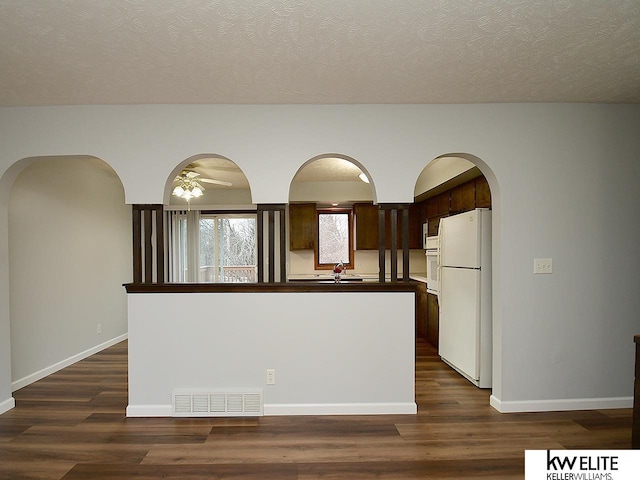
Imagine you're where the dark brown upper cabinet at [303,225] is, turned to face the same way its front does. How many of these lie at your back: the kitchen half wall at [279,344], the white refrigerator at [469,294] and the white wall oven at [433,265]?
0

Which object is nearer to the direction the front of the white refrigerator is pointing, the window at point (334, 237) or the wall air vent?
the wall air vent

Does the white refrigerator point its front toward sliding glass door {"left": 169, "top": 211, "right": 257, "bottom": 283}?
no

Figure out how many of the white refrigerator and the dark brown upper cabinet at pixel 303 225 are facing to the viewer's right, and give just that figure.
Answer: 0

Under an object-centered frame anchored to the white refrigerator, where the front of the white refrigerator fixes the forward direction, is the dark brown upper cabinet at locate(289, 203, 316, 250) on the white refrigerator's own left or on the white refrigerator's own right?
on the white refrigerator's own right

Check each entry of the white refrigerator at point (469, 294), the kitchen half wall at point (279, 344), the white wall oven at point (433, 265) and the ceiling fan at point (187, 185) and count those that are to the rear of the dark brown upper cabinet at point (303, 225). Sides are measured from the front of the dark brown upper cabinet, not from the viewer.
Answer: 0

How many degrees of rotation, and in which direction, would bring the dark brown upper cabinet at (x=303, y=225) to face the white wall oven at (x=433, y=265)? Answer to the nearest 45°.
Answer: approximately 45° to its left

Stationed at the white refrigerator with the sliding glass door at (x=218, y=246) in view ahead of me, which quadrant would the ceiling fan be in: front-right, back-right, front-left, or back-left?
front-left

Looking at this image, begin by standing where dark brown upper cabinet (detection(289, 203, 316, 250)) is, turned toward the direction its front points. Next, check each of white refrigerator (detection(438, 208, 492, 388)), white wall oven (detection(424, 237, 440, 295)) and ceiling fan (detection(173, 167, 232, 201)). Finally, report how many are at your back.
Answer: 0

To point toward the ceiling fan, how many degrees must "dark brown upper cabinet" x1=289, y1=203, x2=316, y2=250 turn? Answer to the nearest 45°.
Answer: approximately 45° to its right

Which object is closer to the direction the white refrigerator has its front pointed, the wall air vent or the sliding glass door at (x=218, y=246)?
the wall air vent

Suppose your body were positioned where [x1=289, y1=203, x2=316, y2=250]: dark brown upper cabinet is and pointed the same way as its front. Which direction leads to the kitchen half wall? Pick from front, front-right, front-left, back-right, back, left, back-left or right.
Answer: front

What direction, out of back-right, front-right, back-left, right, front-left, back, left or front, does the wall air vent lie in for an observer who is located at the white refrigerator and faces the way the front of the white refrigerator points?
front

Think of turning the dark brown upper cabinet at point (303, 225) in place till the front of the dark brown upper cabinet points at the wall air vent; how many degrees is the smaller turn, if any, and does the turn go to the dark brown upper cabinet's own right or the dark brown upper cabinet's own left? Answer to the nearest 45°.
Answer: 0° — it already faces it

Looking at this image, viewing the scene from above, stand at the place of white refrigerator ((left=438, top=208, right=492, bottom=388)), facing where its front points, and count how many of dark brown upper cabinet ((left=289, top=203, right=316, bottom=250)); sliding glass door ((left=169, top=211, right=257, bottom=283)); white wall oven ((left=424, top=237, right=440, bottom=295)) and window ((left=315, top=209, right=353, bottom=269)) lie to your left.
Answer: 0

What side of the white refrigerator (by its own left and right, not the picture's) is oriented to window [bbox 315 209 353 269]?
right

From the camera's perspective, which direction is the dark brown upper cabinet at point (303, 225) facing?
toward the camera

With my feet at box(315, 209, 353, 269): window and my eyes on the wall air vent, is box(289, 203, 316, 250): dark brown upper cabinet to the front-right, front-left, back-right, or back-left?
front-right
